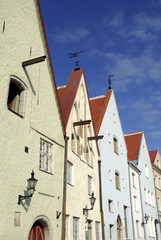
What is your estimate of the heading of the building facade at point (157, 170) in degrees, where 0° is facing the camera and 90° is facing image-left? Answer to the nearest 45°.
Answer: approximately 315°

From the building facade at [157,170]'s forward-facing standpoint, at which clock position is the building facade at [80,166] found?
the building facade at [80,166] is roughly at 2 o'clock from the building facade at [157,170].

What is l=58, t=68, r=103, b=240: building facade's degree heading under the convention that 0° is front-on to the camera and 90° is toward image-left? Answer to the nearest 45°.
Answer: approximately 315°

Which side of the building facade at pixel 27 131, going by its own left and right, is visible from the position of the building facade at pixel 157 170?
left

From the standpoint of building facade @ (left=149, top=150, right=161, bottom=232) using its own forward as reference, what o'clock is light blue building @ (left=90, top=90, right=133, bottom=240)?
The light blue building is roughly at 2 o'clock from the building facade.

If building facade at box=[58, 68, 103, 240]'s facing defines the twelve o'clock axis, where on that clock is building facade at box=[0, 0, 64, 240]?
building facade at box=[0, 0, 64, 240] is roughly at 2 o'clock from building facade at box=[58, 68, 103, 240].

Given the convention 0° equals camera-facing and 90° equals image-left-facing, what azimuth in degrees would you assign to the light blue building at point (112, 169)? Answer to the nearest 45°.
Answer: approximately 315°

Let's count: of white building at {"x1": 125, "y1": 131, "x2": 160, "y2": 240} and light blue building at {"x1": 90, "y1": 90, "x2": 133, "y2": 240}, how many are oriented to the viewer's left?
0

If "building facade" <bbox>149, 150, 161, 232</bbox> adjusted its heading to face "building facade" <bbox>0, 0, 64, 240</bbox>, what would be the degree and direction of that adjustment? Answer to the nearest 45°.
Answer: approximately 45° to its right

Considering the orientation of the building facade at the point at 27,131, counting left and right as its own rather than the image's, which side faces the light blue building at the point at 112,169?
left

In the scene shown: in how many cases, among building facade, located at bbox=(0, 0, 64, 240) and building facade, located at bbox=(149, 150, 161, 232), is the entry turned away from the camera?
0

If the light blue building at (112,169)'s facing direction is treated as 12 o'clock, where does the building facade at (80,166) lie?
The building facade is roughly at 2 o'clock from the light blue building.
